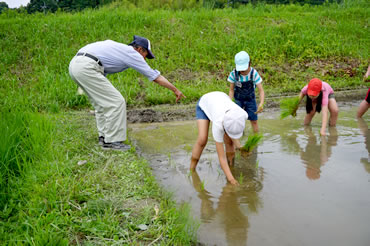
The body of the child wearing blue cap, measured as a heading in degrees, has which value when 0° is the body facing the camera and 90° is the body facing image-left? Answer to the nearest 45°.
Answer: approximately 0°

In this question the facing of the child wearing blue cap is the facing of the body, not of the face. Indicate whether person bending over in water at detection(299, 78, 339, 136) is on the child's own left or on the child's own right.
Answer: on the child's own left

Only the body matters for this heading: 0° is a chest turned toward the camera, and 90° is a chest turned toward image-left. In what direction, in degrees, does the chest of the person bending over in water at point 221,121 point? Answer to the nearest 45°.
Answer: approximately 315°

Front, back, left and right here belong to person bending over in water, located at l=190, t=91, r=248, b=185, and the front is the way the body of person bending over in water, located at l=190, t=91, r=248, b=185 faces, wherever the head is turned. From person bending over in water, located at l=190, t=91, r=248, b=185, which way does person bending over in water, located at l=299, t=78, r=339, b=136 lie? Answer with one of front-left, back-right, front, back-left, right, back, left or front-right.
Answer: left

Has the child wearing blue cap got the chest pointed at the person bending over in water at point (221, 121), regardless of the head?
yes

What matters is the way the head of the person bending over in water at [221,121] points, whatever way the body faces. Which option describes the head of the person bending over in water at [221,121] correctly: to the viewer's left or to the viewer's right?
to the viewer's right
